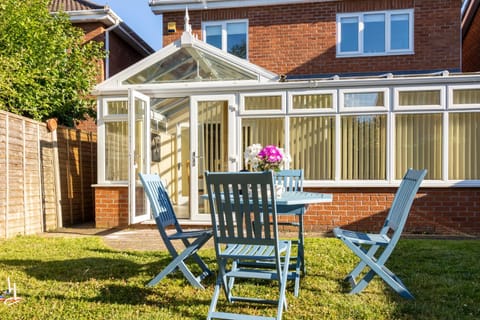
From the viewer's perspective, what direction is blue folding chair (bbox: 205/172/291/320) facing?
away from the camera

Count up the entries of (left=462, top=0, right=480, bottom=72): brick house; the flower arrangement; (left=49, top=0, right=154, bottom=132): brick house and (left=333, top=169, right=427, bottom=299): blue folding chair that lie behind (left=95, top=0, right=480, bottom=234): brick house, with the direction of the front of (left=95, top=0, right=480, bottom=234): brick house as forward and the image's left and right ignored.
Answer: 2

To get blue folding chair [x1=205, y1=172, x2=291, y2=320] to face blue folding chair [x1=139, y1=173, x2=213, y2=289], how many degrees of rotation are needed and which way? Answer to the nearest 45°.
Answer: approximately 45° to its left

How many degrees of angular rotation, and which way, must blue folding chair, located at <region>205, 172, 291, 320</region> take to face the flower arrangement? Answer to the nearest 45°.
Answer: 0° — it already faces it

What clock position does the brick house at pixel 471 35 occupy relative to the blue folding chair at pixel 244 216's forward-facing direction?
The brick house is roughly at 1 o'clock from the blue folding chair.
